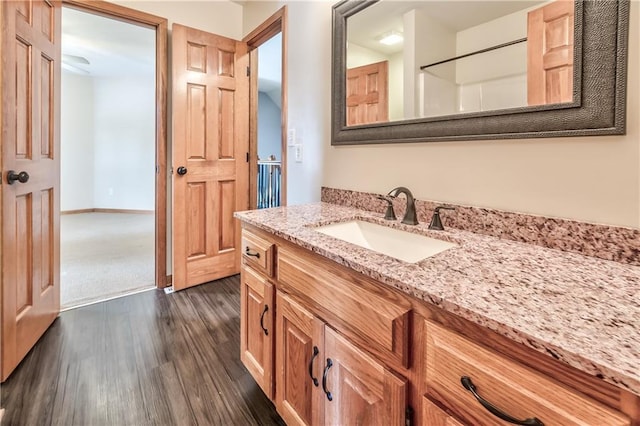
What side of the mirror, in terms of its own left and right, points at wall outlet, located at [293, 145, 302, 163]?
right

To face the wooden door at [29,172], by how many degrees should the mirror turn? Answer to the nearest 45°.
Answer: approximately 45° to its right
